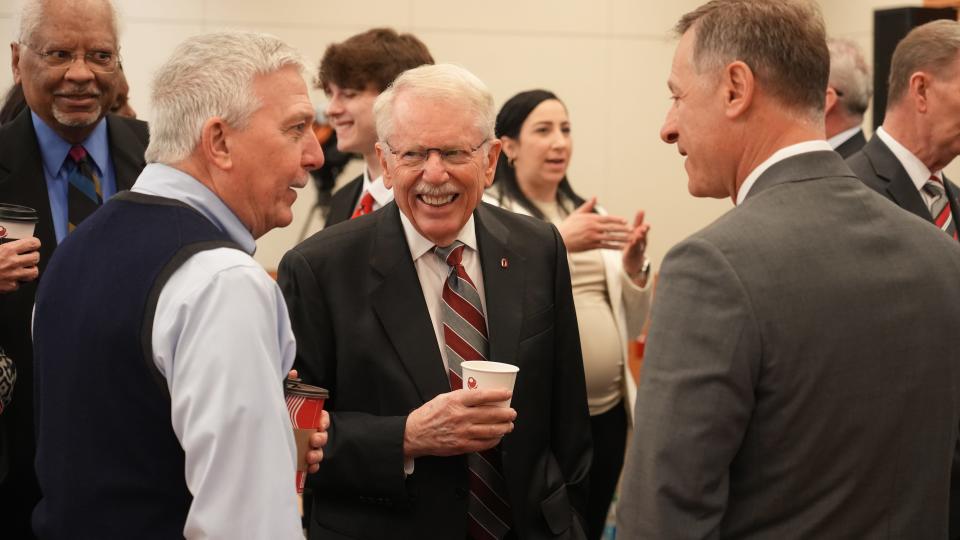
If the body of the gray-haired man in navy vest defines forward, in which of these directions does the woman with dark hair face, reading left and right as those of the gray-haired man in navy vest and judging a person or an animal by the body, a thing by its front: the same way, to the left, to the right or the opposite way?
to the right

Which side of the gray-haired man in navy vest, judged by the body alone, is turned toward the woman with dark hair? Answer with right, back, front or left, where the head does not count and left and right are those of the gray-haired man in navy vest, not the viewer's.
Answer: front

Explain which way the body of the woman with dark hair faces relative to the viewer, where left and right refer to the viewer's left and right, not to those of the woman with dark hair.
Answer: facing the viewer and to the right of the viewer

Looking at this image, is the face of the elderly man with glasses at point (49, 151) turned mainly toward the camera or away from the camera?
toward the camera

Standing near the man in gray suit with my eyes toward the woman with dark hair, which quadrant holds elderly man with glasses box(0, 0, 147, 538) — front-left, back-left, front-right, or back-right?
front-left

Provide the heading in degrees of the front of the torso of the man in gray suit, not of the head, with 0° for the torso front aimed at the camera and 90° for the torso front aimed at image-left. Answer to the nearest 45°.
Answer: approximately 135°

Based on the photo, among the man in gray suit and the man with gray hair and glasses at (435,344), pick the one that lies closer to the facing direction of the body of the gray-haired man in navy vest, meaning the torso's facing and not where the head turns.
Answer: the man with gray hair and glasses

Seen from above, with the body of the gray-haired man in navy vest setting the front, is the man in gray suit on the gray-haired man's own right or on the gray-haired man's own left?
on the gray-haired man's own right

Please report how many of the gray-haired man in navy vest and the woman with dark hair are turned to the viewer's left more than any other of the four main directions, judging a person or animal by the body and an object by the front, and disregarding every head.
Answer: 0

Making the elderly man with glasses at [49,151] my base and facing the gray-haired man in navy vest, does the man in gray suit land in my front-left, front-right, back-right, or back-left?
front-left

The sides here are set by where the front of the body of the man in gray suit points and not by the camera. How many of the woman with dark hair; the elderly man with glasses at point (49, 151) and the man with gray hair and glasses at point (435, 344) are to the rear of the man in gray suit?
0

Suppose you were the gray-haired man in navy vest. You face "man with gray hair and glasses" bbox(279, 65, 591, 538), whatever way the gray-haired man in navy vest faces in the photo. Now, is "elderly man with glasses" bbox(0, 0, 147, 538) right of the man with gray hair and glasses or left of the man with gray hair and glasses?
left

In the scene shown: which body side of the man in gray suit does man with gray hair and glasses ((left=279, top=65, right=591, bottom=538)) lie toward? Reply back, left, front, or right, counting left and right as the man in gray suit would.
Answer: front

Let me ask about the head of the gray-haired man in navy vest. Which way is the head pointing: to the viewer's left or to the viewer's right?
to the viewer's right

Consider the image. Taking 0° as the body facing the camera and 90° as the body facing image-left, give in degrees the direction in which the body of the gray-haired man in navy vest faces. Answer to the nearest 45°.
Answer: approximately 225°

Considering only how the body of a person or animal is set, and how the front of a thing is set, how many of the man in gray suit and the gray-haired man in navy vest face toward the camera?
0

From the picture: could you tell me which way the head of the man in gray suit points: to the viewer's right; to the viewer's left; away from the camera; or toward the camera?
to the viewer's left
